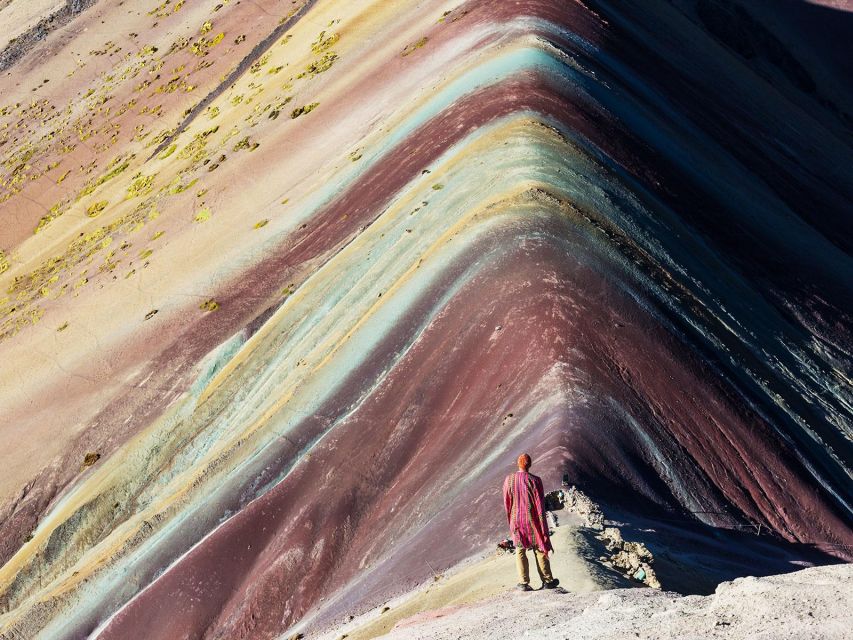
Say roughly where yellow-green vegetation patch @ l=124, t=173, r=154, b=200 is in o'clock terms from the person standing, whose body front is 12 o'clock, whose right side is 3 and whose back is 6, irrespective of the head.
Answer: The yellow-green vegetation patch is roughly at 11 o'clock from the person standing.

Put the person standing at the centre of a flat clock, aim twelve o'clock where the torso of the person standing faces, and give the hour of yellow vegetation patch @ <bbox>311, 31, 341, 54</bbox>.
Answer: The yellow vegetation patch is roughly at 11 o'clock from the person standing.

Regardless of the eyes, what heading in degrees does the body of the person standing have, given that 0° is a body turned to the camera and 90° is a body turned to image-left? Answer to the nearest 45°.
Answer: approximately 180°

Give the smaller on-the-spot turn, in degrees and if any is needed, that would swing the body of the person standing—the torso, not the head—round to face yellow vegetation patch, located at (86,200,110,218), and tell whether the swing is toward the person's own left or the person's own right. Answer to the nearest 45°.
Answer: approximately 45° to the person's own left
